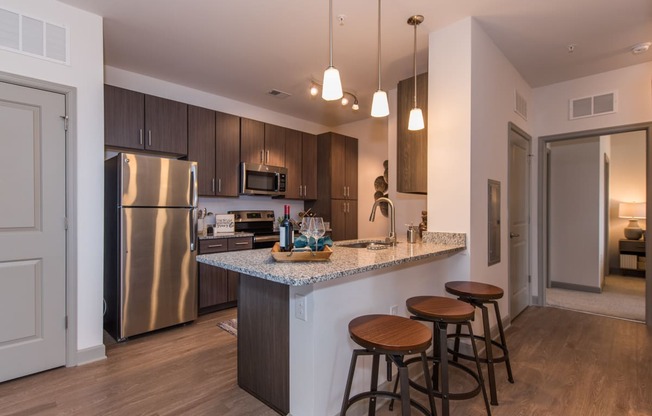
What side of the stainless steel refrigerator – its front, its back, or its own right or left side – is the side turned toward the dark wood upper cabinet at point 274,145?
left

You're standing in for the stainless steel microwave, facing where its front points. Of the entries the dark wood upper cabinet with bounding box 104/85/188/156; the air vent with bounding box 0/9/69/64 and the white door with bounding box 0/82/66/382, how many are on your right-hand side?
3

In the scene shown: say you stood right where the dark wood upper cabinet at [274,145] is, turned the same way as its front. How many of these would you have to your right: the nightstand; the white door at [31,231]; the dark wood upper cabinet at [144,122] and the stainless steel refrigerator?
3

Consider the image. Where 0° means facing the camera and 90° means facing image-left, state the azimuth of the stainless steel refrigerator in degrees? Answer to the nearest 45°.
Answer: approximately 315°

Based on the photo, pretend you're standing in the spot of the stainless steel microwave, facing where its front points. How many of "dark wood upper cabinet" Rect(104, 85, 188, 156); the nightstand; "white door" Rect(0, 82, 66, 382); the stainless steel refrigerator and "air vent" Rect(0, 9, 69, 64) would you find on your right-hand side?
4

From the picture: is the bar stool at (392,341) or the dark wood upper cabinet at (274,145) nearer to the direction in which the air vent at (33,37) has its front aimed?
the bar stool

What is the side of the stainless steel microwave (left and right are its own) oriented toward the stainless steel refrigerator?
right

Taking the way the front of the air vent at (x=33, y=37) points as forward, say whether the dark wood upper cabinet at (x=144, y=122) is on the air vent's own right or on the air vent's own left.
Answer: on the air vent's own left

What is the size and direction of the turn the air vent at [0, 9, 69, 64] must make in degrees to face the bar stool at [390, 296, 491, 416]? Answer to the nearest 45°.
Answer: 0° — it already faces it

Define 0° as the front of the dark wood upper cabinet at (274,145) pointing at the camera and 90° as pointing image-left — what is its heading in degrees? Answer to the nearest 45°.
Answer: approximately 315°
